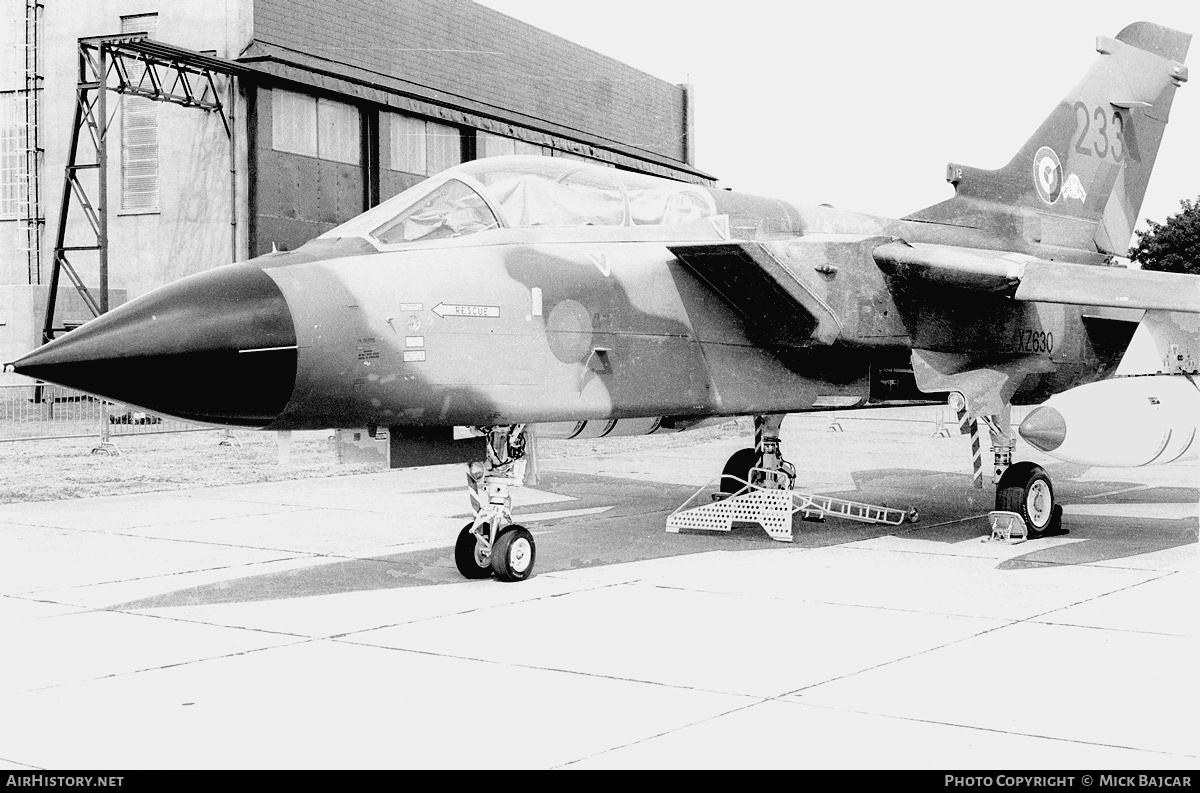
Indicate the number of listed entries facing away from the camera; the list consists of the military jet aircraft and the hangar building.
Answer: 0

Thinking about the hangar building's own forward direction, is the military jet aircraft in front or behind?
in front

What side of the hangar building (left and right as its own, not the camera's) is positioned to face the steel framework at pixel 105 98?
right

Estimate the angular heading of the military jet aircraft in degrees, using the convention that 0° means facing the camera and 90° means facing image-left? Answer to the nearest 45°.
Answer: approximately 45°

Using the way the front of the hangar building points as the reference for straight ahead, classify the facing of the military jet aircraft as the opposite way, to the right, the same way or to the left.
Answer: to the right

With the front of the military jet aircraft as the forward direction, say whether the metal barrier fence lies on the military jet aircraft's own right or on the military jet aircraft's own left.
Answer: on the military jet aircraft's own right

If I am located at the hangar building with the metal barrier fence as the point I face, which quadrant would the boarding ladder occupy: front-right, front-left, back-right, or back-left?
front-left

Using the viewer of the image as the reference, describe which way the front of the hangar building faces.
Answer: facing the viewer and to the right of the viewer
